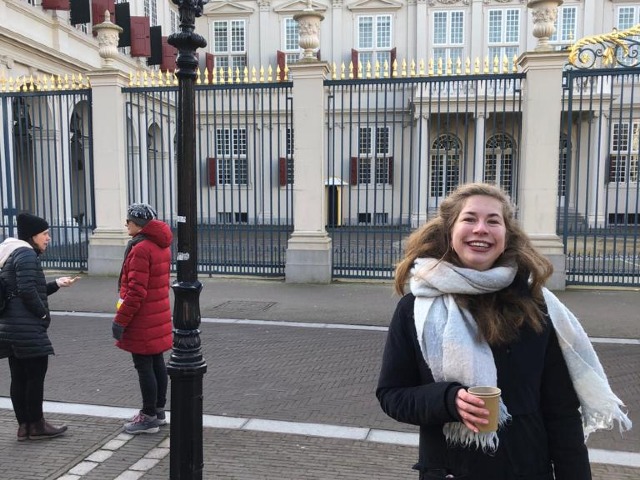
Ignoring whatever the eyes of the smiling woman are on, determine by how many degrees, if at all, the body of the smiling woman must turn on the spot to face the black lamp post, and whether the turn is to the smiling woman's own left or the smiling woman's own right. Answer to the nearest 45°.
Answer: approximately 135° to the smiling woman's own right

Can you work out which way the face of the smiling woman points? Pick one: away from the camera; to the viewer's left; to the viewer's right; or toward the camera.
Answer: toward the camera

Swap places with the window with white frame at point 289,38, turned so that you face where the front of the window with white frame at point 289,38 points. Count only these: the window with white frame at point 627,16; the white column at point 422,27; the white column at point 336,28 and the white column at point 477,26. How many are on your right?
0

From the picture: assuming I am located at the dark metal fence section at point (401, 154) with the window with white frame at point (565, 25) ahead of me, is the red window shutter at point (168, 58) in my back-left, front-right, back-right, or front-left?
front-left

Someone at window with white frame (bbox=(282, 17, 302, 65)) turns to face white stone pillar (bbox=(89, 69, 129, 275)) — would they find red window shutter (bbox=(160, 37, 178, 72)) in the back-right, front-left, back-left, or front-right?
front-right

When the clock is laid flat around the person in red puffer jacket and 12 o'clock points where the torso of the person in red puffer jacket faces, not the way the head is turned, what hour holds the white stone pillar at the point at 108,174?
The white stone pillar is roughly at 3 o'clock from the person in red puffer jacket.

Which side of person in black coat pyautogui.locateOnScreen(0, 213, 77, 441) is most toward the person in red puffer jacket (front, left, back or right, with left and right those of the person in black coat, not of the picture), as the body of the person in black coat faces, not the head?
front

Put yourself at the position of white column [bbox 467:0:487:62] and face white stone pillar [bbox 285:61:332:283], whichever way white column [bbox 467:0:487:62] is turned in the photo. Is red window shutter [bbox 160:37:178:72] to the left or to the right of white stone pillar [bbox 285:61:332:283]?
right

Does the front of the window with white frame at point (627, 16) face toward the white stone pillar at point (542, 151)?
yes

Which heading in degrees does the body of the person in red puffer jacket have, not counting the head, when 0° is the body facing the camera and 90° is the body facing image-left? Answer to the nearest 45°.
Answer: approximately 90°

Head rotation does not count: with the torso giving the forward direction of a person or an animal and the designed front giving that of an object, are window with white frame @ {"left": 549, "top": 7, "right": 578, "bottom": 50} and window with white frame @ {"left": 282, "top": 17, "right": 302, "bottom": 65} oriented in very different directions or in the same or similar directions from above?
same or similar directions

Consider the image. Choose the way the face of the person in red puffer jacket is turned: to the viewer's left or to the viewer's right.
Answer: to the viewer's left

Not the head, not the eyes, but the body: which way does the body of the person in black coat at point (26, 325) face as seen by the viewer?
to the viewer's right

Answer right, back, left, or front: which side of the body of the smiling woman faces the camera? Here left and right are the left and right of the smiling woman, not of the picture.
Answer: front

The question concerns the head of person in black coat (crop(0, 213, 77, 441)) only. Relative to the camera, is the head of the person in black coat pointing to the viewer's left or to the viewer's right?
to the viewer's right

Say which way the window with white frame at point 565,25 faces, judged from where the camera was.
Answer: facing the viewer

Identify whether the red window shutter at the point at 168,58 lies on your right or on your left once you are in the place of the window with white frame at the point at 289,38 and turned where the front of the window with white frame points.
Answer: on your right
